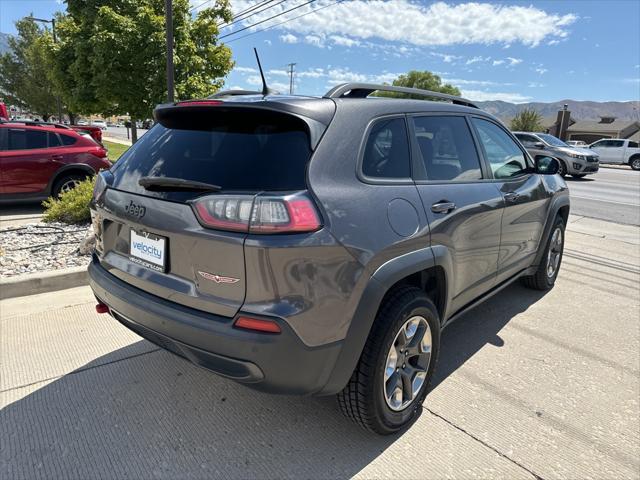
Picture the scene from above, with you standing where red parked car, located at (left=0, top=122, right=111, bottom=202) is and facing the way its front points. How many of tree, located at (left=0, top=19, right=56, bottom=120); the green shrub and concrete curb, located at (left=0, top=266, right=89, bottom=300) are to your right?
1

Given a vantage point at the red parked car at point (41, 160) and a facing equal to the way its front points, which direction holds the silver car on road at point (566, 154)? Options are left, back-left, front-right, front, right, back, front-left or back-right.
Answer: back

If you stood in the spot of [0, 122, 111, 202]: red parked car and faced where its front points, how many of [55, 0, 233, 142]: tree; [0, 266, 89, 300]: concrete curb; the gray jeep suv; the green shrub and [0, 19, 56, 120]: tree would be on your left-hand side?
3

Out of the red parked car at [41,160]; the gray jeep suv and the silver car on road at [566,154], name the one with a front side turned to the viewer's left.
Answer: the red parked car

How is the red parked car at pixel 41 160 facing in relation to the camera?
to the viewer's left

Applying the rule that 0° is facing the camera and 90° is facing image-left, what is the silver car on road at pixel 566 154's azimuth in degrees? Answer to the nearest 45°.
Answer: approximately 315°

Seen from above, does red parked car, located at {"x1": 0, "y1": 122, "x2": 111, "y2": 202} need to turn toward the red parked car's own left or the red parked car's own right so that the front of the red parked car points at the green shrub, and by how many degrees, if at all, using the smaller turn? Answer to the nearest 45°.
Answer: approximately 90° to the red parked car's own left

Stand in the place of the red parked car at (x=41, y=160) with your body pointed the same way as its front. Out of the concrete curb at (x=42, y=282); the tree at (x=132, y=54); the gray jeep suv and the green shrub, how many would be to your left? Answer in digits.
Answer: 3

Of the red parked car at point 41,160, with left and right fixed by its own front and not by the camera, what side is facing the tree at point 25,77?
right

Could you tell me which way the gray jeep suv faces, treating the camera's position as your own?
facing away from the viewer and to the right of the viewer

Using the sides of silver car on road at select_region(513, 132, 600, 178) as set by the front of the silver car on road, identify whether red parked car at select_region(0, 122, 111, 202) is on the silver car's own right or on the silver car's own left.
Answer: on the silver car's own right
